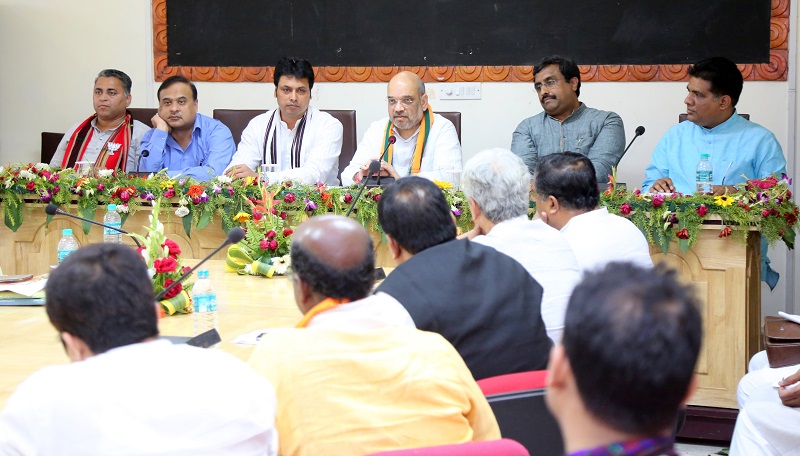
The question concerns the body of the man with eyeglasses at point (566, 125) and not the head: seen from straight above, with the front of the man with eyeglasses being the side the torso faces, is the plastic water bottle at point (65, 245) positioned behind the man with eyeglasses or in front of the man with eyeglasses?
in front

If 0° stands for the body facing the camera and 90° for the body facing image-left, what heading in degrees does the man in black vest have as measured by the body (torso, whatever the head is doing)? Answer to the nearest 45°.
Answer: approximately 135°

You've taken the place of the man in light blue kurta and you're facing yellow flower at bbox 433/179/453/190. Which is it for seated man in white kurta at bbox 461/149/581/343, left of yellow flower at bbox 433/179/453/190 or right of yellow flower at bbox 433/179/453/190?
left

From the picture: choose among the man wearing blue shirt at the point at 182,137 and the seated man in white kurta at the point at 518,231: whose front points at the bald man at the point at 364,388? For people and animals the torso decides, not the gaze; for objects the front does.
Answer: the man wearing blue shirt

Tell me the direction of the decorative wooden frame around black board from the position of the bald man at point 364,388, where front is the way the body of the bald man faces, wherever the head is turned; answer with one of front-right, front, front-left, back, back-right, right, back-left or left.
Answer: front-right

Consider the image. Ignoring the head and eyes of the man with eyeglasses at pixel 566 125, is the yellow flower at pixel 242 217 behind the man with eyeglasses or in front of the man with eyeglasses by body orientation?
in front

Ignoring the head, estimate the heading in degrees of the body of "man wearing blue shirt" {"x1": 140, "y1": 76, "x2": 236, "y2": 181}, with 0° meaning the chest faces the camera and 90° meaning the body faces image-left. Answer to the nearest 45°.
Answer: approximately 0°

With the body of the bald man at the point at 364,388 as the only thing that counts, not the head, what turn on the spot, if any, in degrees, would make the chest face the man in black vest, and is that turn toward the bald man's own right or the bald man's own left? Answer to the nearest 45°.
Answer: approximately 90° to the bald man's own right
